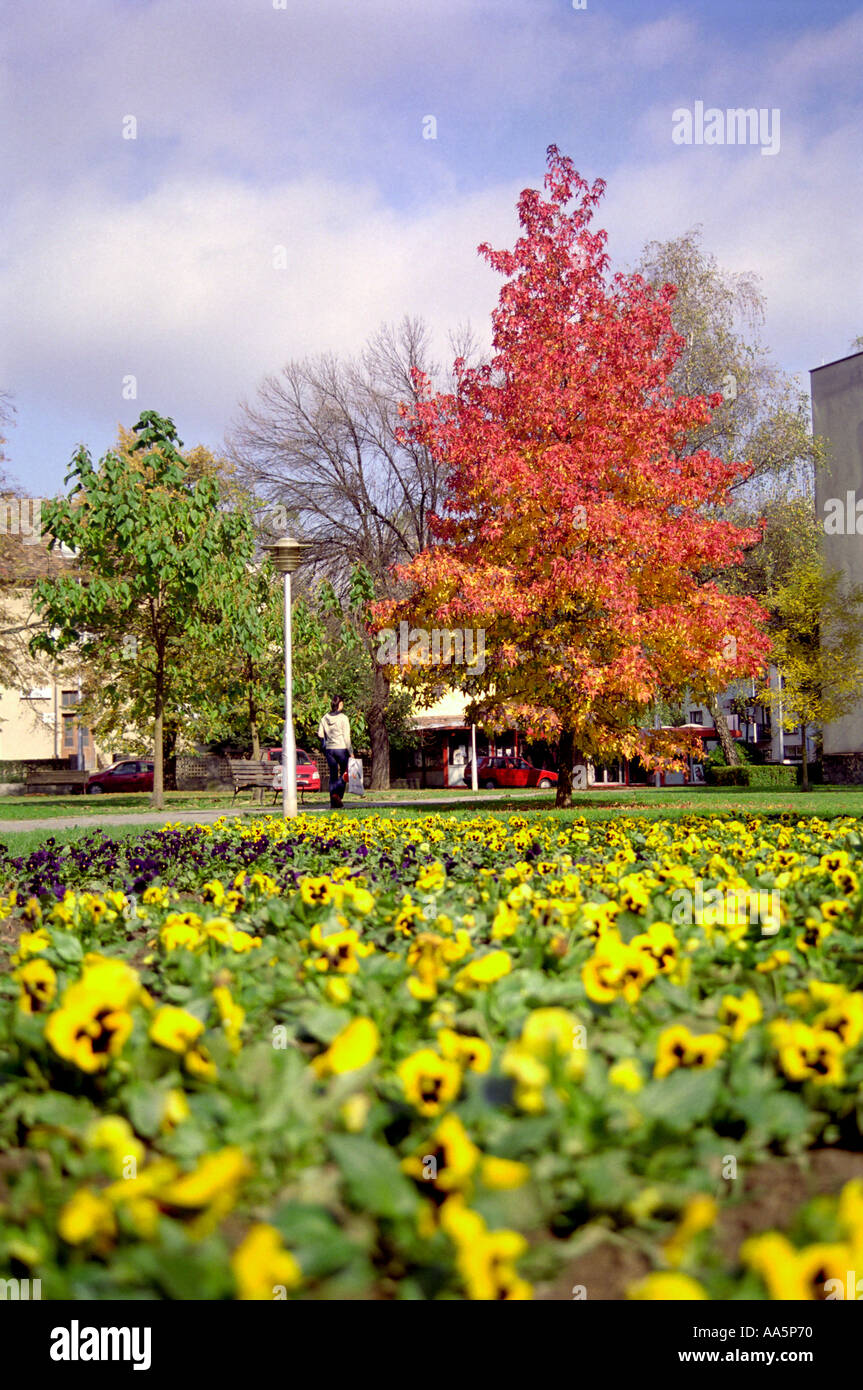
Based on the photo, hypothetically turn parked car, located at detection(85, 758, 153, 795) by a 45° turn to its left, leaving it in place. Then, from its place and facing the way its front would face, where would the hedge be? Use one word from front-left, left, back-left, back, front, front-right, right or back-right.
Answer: left

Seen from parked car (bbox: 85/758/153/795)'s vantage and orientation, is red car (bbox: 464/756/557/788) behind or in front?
behind

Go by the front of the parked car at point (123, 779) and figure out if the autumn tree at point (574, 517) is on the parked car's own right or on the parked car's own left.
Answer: on the parked car's own left

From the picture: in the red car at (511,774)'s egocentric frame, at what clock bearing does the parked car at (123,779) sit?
The parked car is roughly at 6 o'clock from the red car.

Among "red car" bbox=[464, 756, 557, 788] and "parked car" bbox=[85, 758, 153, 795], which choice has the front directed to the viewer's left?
the parked car

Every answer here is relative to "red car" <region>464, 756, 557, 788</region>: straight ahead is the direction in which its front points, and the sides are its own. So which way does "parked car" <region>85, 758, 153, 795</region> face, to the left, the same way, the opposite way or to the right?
the opposite way

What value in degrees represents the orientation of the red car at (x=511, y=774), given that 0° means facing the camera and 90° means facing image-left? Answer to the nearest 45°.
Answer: approximately 270°

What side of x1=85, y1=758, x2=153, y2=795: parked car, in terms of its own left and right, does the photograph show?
left

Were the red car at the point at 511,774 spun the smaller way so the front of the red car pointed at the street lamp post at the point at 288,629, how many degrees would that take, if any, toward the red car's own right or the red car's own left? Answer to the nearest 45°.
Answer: approximately 90° to the red car's own right

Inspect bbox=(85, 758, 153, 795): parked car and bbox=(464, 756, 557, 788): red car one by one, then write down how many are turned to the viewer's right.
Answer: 1
